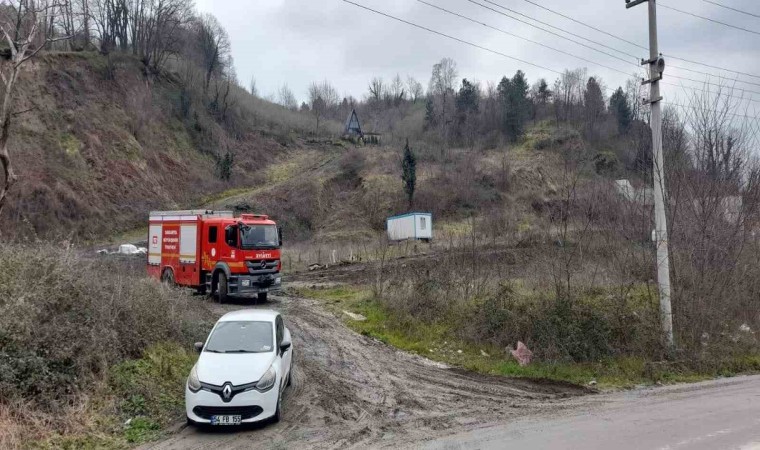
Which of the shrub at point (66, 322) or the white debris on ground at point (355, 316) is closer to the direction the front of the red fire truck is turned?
the white debris on ground

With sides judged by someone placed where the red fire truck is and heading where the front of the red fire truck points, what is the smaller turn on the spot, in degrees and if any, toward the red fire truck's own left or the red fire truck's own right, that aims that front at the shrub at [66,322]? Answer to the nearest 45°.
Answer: approximately 45° to the red fire truck's own right

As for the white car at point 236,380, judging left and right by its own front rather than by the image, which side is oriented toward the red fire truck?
back

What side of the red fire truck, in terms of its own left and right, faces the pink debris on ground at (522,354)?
front

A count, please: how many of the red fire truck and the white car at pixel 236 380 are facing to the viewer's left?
0

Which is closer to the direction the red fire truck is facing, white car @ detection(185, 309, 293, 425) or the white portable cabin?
the white car

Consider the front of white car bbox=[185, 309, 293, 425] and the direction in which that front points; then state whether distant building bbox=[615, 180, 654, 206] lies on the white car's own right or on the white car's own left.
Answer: on the white car's own left

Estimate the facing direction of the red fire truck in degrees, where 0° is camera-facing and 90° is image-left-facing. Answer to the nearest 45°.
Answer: approximately 315°

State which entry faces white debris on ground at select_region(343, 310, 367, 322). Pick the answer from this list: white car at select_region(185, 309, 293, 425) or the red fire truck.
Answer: the red fire truck

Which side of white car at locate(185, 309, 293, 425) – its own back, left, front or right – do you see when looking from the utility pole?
left

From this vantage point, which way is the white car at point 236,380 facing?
toward the camera

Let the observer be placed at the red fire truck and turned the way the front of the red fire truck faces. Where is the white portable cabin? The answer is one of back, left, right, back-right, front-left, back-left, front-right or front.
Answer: left

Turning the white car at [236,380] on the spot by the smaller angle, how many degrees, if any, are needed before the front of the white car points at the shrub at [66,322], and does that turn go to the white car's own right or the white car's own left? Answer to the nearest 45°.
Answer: approximately 135° to the white car's own right
